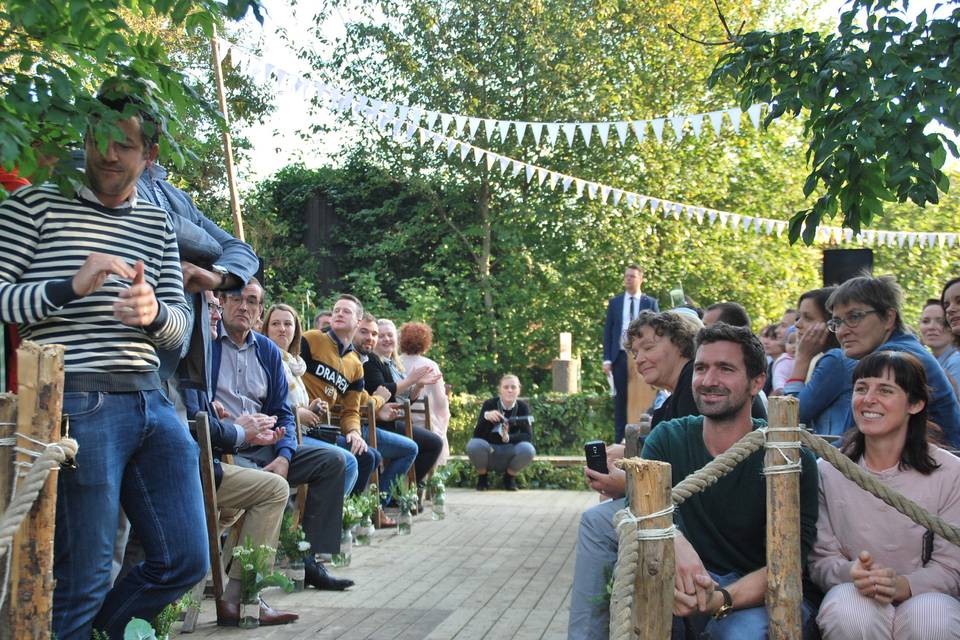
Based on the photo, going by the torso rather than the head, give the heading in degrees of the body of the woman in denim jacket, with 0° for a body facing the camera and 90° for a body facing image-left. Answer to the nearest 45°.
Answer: approximately 90°

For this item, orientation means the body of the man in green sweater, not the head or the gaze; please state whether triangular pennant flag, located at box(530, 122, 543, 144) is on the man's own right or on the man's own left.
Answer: on the man's own right

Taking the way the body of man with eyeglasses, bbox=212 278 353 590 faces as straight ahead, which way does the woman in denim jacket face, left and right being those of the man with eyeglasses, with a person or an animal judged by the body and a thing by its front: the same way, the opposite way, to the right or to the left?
the opposite way

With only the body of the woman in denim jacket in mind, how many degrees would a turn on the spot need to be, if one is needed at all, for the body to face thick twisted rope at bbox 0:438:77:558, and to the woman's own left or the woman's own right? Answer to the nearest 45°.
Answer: approximately 45° to the woman's own left

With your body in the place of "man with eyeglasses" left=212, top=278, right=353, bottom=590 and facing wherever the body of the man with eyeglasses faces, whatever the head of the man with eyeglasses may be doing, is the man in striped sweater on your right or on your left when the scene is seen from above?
on your right

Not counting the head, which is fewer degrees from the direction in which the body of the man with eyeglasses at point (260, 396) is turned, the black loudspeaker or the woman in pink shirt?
the woman in pink shirt

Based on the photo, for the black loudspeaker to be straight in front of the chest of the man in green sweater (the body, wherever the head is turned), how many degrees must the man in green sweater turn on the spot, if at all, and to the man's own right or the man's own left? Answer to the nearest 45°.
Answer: approximately 135° to the man's own right

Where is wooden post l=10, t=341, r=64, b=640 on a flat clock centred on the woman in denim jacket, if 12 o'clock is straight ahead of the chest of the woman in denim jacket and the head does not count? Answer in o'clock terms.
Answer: The wooden post is roughly at 10 o'clock from the woman in denim jacket.

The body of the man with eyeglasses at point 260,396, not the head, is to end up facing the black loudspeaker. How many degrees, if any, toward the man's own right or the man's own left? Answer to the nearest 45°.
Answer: approximately 90° to the man's own left

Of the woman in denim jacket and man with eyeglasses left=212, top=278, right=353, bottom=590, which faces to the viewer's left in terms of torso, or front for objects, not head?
the woman in denim jacket

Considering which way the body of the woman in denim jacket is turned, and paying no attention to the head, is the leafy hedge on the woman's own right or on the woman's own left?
on the woman's own right

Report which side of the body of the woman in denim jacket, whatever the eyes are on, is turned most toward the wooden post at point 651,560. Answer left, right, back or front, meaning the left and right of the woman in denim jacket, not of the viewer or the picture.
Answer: left

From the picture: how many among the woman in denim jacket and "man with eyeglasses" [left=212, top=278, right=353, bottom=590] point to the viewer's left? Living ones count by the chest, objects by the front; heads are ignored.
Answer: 1

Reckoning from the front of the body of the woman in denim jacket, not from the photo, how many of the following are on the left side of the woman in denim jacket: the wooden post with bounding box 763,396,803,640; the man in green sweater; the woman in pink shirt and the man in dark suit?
3

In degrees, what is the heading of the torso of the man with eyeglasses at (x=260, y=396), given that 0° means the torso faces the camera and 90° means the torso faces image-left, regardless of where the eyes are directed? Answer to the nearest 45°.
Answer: approximately 315°
